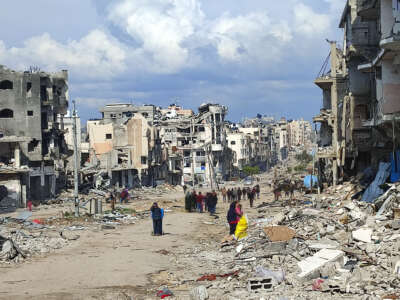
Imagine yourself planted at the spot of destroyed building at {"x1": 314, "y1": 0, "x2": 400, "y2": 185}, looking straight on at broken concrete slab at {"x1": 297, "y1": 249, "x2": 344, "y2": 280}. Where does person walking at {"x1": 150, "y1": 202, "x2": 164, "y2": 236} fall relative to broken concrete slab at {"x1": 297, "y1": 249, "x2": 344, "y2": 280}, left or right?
right

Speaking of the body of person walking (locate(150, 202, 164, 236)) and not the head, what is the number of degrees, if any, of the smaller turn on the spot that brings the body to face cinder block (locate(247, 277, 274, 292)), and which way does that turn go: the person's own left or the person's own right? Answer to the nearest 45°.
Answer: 0° — they already face it

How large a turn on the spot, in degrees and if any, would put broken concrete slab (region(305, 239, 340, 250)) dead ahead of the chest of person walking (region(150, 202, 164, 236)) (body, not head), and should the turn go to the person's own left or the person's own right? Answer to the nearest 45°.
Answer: approximately 45° to the person's own left

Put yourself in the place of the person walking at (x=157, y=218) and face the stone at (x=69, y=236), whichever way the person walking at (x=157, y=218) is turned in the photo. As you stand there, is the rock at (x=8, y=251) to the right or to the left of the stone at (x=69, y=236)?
left

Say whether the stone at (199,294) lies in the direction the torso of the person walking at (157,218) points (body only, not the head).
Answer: yes

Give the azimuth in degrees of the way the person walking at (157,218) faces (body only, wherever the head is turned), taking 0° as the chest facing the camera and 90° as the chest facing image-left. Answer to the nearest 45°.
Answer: approximately 0°

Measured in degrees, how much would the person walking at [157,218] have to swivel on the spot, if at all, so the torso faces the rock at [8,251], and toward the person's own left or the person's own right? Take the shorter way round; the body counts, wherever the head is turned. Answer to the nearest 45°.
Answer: approximately 45° to the person's own right
